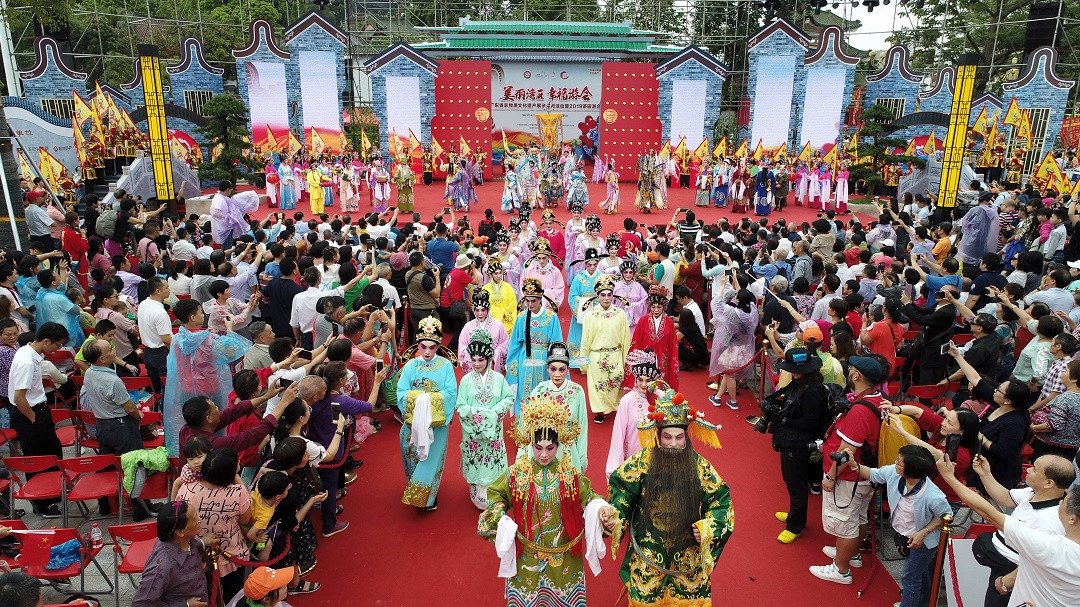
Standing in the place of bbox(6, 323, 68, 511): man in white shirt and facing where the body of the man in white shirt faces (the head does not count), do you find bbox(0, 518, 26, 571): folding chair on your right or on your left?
on your right

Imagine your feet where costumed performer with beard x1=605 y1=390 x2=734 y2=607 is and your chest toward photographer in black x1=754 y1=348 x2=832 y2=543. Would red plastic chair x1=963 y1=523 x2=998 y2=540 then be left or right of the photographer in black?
right

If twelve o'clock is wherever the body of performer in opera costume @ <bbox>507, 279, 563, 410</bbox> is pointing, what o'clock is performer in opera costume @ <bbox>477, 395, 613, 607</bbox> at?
performer in opera costume @ <bbox>477, 395, 613, 607</bbox> is roughly at 12 o'clock from performer in opera costume @ <bbox>507, 279, 563, 410</bbox>.

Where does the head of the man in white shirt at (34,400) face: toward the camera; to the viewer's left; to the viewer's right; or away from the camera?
to the viewer's right

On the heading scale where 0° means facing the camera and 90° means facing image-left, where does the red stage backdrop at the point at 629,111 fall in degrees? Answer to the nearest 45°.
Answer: approximately 0°

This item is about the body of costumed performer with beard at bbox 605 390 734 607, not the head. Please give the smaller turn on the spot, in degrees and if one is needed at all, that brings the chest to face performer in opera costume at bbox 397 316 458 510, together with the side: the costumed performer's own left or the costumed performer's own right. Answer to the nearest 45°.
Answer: approximately 135° to the costumed performer's own right

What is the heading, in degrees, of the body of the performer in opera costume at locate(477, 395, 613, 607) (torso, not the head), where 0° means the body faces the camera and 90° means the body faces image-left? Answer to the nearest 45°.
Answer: approximately 0°

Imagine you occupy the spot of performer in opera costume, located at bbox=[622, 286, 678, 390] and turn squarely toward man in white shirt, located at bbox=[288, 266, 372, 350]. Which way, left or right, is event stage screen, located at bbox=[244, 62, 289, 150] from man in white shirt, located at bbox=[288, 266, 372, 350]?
right

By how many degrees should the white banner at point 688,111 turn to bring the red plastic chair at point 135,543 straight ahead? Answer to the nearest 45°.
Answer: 0° — it already faces it

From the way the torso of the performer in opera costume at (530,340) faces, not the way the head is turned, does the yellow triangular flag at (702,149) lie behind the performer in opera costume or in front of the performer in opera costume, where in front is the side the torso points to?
behind

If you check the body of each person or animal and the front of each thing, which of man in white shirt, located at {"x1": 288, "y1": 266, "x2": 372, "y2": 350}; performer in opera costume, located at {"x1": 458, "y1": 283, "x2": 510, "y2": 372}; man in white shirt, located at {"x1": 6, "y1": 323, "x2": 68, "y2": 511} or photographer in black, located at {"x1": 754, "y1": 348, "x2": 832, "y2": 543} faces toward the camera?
the performer in opera costume
